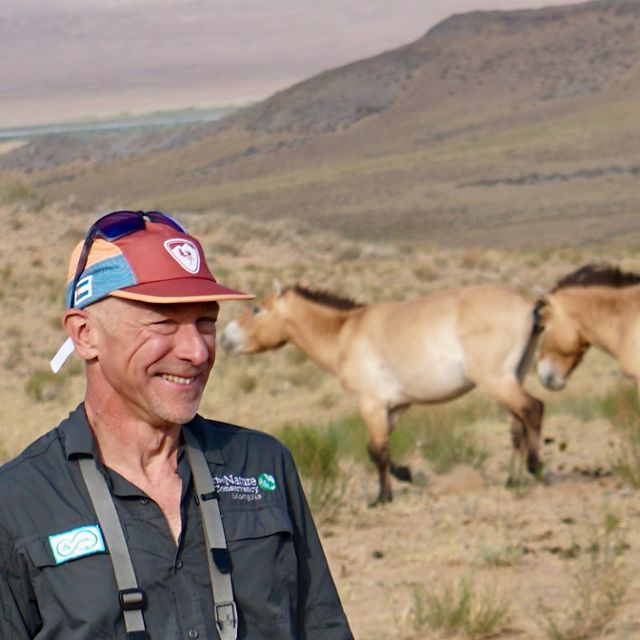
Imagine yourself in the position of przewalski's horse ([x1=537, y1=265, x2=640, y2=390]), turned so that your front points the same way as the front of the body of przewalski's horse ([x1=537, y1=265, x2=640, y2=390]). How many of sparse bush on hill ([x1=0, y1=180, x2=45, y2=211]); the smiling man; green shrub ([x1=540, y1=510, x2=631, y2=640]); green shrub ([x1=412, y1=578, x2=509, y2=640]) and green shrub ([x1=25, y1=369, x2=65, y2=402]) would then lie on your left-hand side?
3

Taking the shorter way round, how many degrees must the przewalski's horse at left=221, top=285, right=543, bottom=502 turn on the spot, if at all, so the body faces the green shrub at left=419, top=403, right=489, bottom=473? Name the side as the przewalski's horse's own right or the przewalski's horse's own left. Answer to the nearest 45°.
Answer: approximately 90° to the przewalski's horse's own right

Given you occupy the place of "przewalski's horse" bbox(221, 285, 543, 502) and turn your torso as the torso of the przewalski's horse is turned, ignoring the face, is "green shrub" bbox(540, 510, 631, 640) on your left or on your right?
on your left

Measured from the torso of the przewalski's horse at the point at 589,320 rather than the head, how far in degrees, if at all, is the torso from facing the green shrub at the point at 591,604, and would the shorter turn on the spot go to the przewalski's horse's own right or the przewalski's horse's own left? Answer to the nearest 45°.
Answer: approximately 90° to the przewalski's horse's own left

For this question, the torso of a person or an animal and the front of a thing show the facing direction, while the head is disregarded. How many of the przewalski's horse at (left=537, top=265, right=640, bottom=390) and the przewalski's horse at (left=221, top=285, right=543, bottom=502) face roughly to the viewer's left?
2

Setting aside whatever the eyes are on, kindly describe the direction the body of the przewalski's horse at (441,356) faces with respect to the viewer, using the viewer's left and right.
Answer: facing to the left of the viewer

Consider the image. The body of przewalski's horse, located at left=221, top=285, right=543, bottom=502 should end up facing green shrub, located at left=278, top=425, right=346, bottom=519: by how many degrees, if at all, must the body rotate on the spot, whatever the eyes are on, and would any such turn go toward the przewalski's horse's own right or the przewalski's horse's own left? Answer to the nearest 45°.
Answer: approximately 45° to the przewalski's horse's own left

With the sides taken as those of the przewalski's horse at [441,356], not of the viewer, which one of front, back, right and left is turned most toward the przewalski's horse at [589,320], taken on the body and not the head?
back

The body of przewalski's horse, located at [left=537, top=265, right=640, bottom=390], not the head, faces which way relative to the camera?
to the viewer's left

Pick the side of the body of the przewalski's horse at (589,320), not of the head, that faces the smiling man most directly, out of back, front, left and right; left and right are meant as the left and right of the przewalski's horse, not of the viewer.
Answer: left
